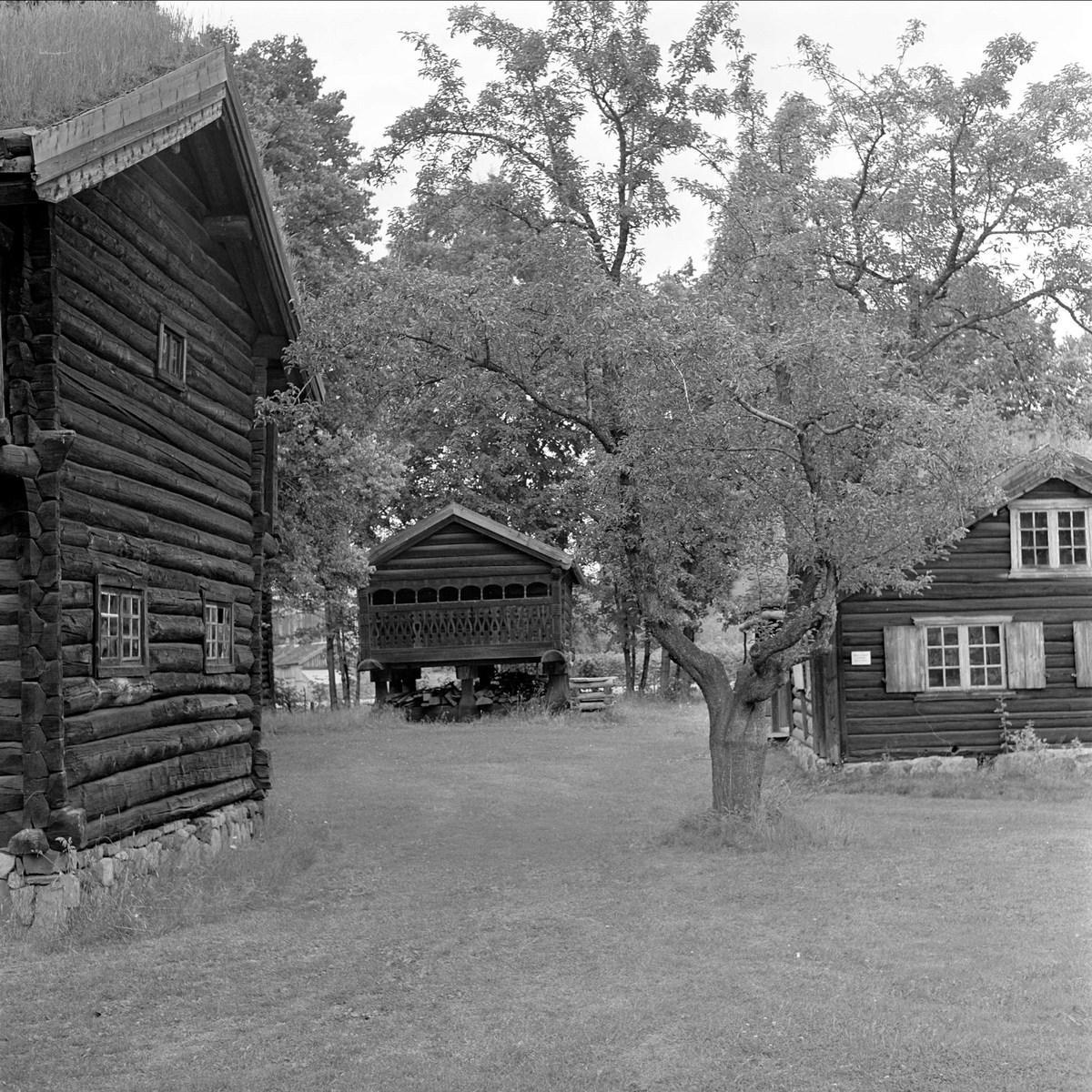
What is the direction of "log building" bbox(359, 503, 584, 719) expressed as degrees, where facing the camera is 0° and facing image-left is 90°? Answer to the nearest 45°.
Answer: approximately 0°

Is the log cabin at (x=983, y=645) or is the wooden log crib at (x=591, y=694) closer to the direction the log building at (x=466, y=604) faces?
the log cabin

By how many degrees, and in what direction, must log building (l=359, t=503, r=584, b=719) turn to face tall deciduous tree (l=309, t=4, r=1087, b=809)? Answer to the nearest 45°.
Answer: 0° — it already faces it

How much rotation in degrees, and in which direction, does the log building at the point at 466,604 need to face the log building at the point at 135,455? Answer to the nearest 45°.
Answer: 0° — it already faces it

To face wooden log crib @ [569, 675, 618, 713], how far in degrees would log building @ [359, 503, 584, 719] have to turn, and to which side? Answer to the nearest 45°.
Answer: approximately 90° to its left

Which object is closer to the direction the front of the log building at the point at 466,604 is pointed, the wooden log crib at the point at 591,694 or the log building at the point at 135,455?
the log building
